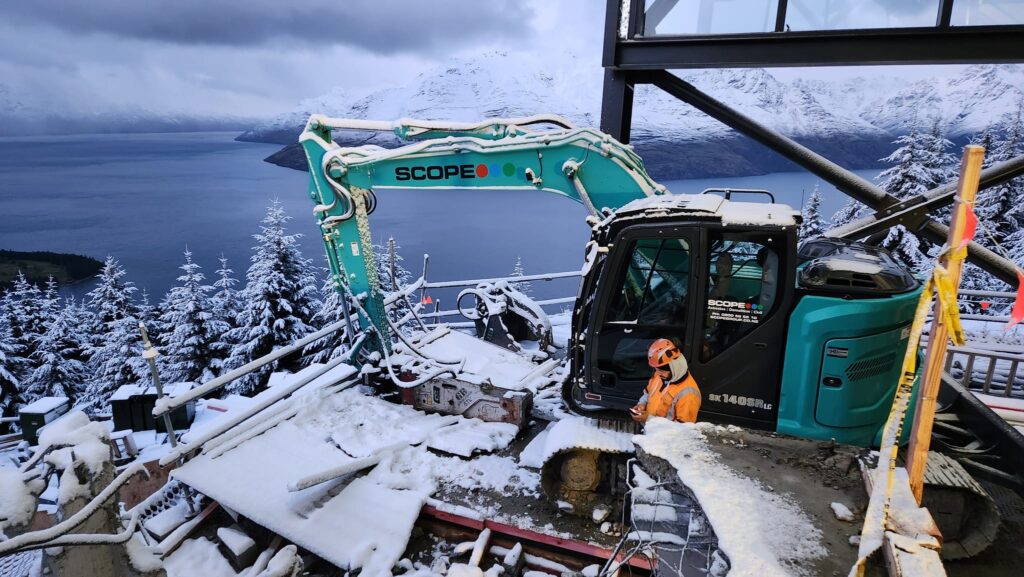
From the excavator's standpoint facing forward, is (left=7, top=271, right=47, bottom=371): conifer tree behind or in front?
in front

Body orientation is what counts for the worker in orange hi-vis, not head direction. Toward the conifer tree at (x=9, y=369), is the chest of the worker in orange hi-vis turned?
no

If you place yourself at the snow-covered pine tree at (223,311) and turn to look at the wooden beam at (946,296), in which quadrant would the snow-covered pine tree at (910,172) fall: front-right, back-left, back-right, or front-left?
front-left

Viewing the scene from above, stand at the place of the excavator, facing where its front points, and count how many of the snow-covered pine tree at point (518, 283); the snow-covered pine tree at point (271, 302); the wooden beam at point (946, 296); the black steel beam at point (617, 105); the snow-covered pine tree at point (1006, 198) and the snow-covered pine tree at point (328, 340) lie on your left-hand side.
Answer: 1

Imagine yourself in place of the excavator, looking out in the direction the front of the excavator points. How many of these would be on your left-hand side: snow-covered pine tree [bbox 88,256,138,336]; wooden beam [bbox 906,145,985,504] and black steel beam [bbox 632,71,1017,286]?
1

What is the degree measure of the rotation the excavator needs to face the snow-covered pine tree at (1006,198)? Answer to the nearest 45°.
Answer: approximately 135° to its right

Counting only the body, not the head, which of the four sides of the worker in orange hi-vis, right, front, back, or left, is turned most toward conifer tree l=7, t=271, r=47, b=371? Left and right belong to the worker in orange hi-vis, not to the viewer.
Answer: right

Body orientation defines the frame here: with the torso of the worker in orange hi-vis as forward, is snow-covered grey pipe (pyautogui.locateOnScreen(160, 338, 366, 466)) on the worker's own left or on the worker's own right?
on the worker's own right

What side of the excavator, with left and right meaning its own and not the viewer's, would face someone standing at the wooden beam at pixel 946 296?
left

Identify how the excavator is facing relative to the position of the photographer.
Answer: facing to the left of the viewer

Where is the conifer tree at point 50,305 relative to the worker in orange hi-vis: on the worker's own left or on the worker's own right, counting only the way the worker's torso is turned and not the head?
on the worker's own right

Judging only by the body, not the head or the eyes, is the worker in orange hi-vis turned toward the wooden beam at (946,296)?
no

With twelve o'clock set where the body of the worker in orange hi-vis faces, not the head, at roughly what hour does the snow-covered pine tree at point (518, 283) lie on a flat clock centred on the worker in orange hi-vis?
The snow-covered pine tree is roughly at 4 o'clock from the worker in orange hi-vis.

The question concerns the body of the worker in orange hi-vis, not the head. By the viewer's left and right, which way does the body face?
facing the viewer and to the left of the viewer
